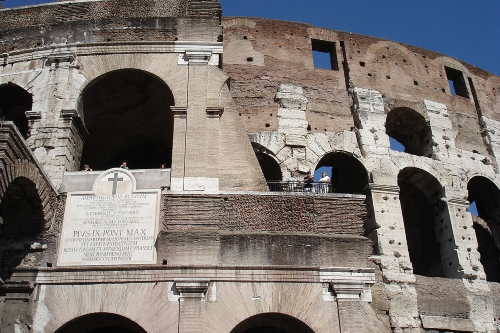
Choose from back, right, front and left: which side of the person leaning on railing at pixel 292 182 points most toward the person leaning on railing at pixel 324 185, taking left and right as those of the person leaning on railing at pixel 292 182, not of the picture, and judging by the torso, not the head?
left

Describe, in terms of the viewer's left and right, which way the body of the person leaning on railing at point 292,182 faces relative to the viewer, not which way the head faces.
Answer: facing the viewer
